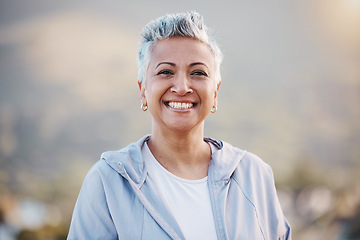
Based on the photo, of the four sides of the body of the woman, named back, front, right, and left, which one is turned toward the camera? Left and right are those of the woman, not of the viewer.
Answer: front

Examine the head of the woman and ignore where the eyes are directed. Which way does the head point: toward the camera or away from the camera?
toward the camera
